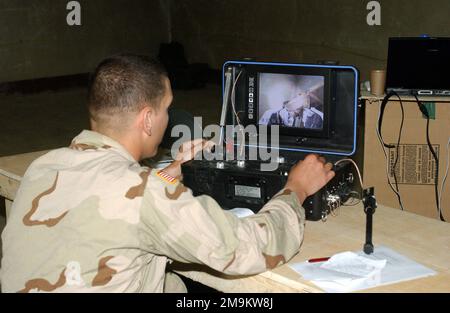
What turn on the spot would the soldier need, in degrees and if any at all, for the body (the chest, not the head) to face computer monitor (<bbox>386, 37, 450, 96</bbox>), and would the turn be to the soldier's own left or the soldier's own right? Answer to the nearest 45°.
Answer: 0° — they already face it

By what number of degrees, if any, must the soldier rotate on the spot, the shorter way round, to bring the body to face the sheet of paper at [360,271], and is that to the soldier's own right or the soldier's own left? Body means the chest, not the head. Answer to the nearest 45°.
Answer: approximately 45° to the soldier's own right

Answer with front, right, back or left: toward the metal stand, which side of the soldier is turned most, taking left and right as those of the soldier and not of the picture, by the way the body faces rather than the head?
front

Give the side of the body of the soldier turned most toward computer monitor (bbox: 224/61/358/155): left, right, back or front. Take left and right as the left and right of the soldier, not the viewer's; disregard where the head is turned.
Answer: front

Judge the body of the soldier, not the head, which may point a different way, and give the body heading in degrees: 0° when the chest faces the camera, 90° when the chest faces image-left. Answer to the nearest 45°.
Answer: approximately 225°

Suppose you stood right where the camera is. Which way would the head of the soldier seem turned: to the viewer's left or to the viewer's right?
to the viewer's right
